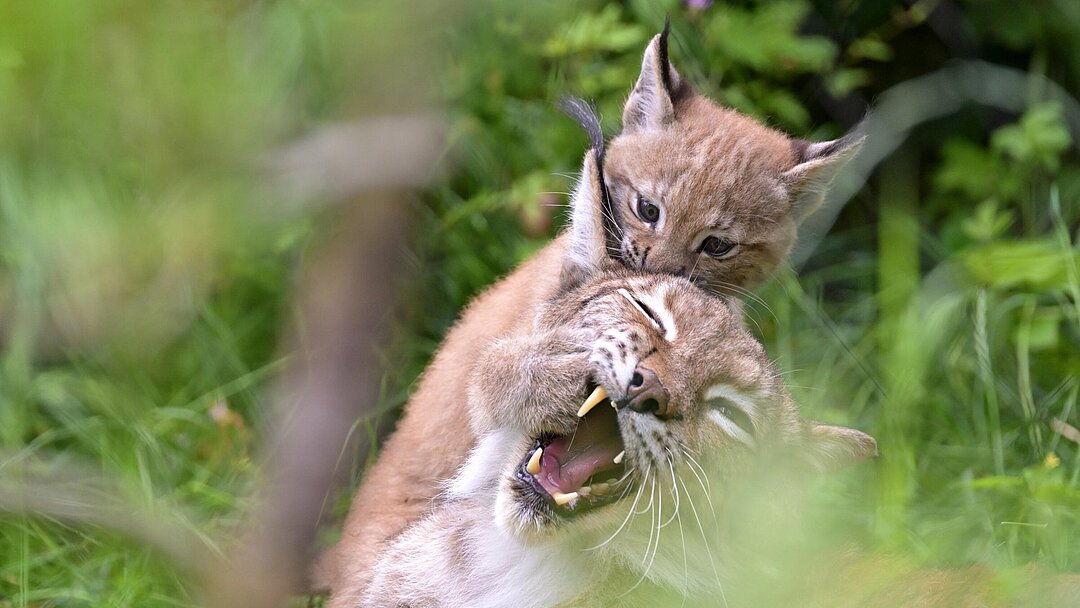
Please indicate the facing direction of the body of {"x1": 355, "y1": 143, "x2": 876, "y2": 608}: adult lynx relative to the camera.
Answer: toward the camera

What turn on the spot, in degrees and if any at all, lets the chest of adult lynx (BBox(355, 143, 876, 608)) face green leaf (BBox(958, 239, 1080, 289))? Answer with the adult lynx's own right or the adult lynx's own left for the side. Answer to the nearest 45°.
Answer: approximately 135° to the adult lynx's own left
